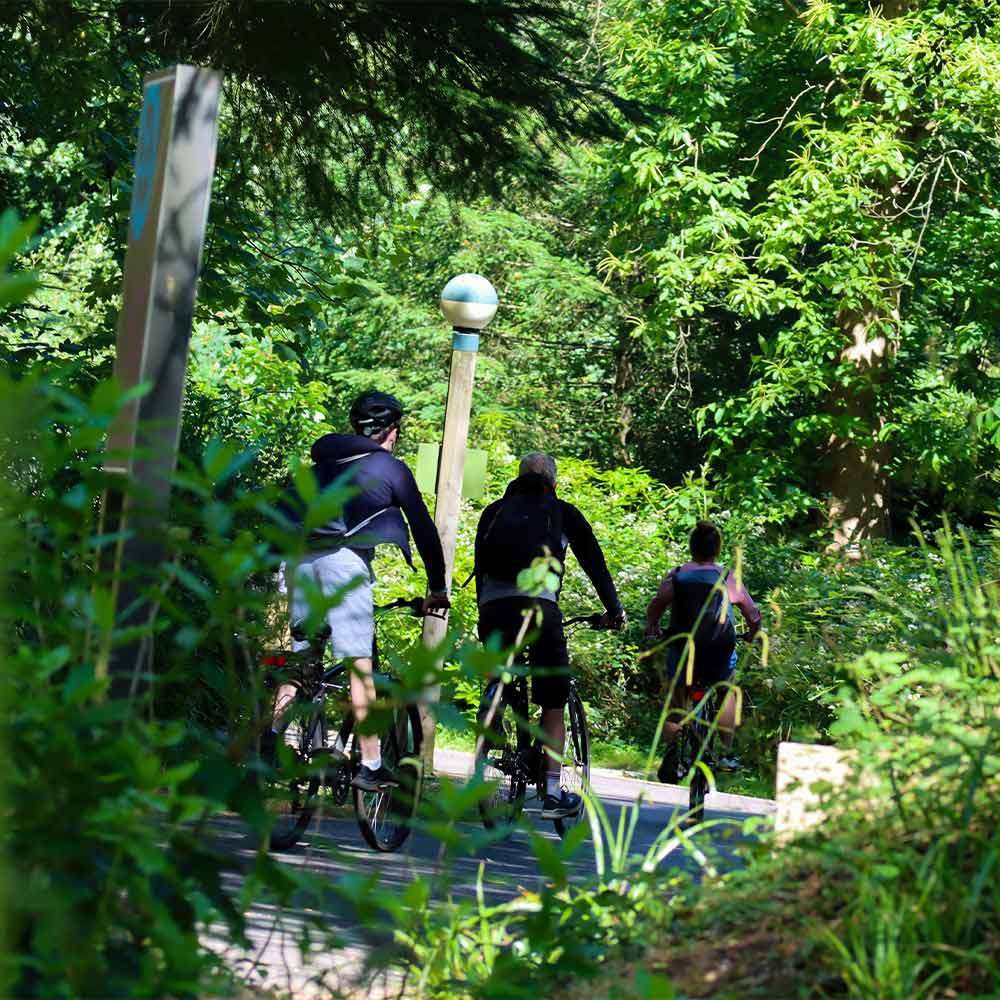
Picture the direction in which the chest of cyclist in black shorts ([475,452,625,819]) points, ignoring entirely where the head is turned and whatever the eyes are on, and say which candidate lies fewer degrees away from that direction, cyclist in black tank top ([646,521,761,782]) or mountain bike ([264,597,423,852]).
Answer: the cyclist in black tank top

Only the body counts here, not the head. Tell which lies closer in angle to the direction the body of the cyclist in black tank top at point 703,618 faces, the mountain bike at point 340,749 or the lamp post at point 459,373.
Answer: the lamp post

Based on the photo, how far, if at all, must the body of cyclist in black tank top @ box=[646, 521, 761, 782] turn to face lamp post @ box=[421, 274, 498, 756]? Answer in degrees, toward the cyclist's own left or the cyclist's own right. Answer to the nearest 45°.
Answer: approximately 90° to the cyclist's own left

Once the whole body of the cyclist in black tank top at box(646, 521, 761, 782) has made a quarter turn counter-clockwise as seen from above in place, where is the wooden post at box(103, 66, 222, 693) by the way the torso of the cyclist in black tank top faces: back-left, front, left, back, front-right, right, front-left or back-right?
left

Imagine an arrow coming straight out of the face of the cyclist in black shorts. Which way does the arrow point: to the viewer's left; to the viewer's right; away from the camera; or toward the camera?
away from the camera

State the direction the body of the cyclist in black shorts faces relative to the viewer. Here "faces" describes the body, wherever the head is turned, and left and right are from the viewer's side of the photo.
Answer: facing away from the viewer and to the right of the viewer

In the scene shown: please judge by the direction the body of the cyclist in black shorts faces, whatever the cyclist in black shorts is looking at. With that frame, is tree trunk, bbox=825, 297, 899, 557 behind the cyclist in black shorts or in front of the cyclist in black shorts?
in front

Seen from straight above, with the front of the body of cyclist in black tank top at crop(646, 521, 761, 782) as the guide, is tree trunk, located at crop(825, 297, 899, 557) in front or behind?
in front

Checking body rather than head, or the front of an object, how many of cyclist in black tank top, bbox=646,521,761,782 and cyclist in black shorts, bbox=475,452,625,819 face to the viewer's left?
0

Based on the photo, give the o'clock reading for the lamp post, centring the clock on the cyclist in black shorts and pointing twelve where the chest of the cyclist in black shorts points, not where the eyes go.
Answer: The lamp post is roughly at 10 o'clock from the cyclist in black shorts.

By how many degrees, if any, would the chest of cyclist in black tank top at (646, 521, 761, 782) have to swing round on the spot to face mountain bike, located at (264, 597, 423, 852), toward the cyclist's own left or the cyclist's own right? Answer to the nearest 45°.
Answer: approximately 135° to the cyclist's own left

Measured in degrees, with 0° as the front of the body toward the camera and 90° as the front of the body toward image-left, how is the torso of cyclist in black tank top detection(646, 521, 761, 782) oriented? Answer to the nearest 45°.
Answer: approximately 180°

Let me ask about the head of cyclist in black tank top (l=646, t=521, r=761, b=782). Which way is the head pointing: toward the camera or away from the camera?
away from the camera

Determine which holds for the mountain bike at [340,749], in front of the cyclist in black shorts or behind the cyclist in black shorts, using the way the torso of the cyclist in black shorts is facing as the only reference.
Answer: behind

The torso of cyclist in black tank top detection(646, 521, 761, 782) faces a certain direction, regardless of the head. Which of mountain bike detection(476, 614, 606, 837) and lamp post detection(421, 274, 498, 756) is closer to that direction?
the lamp post
